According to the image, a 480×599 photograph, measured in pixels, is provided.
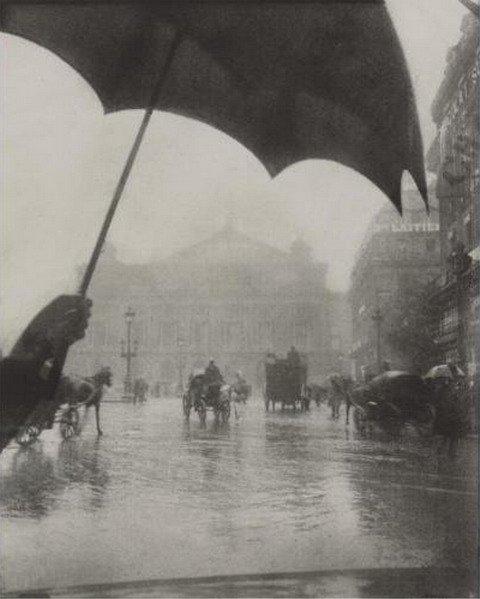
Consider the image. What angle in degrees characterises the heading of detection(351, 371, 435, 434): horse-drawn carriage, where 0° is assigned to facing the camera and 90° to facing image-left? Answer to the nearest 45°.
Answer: approximately 90°

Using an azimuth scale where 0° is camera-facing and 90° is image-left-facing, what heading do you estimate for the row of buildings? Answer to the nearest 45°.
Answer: approximately 45°

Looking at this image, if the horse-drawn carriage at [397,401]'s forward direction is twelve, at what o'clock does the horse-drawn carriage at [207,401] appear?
the horse-drawn carriage at [207,401] is roughly at 1 o'clock from the horse-drawn carriage at [397,401].

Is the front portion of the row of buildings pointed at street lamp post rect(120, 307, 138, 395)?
yes

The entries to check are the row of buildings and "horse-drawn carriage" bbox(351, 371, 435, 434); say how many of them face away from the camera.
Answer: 0
